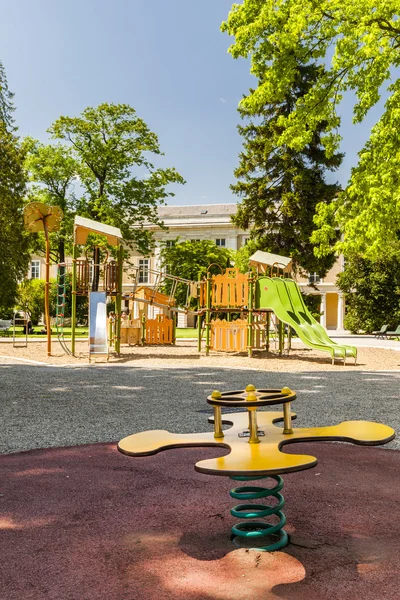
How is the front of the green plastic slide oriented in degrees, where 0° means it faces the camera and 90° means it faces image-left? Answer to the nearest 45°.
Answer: approximately 315°

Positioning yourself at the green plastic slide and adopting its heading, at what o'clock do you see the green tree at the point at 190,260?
The green tree is roughly at 7 o'clock from the green plastic slide.

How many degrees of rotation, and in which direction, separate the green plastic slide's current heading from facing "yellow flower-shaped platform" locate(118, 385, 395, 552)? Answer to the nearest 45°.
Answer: approximately 45° to its right

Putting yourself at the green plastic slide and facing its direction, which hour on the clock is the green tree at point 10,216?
The green tree is roughly at 6 o'clock from the green plastic slide.

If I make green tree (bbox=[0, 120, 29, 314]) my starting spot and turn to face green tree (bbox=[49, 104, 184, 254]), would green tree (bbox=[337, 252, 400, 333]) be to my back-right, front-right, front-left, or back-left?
front-right

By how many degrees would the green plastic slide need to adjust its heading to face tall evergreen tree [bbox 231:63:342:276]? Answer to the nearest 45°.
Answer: approximately 135° to its left

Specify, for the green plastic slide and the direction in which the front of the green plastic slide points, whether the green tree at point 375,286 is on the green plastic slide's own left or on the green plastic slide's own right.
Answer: on the green plastic slide's own left

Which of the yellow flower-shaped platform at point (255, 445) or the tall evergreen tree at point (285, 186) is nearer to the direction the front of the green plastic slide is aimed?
the yellow flower-shaped platform

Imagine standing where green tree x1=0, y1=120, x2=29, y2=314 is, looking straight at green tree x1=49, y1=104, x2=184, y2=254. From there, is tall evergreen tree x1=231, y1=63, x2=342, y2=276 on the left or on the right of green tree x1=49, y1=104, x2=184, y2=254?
right

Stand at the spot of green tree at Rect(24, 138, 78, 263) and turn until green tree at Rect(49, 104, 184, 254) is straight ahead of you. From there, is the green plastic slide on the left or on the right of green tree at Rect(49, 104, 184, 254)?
right

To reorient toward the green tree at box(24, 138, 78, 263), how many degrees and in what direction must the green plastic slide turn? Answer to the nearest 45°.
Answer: approximately 180°

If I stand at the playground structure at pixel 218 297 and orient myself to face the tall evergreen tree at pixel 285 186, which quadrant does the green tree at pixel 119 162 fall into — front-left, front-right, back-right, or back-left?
front-left

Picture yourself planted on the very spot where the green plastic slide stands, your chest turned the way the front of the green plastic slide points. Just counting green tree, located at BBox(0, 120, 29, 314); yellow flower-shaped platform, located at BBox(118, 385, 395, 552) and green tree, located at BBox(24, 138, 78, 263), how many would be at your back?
2
